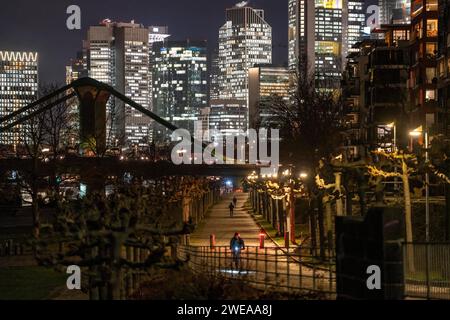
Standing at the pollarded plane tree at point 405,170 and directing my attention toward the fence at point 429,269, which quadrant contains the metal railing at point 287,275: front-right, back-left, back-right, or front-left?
front-right

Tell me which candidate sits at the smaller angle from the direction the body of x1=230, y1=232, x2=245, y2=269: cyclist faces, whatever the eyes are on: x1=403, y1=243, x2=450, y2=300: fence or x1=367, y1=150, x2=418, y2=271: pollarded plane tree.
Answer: the fence

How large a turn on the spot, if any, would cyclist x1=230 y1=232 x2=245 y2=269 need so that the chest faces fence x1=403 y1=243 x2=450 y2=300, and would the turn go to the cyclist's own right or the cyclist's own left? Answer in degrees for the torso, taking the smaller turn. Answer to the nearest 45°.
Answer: approximately 45° to the cyclist's own left

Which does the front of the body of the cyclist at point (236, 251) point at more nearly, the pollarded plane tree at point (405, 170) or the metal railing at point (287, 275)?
the metal railing

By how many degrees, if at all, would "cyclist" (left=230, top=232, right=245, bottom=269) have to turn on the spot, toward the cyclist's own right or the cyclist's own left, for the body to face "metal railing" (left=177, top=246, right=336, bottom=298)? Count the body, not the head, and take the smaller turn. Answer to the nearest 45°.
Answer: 0° — they already face it

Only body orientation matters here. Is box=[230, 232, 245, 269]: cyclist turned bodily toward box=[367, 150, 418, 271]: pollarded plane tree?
no
